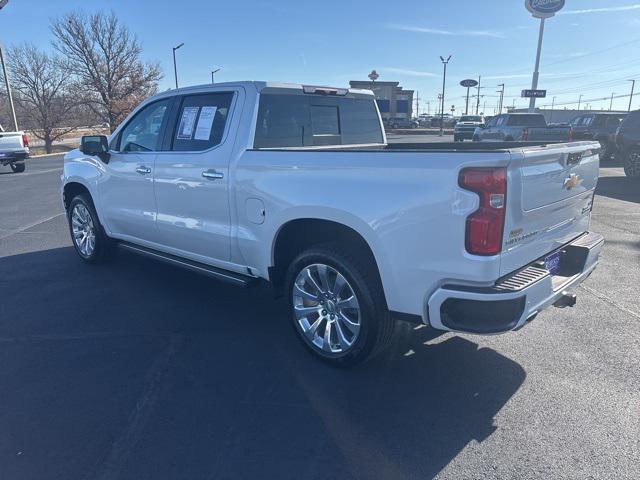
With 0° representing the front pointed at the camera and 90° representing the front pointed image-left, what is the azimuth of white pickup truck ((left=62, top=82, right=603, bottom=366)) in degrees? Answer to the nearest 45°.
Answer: approximately 135°

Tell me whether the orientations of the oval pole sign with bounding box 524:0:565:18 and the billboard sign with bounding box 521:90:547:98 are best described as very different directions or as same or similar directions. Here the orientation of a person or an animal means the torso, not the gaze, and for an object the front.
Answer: same or similar directions

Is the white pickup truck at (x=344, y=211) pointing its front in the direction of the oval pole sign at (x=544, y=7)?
no

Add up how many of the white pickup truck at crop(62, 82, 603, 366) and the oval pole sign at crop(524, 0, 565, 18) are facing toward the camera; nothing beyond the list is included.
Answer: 1

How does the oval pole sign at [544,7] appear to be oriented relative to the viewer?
toward the camera

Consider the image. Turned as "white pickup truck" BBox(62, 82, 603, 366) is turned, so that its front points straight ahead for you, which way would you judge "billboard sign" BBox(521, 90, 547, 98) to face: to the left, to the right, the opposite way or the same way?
to the left

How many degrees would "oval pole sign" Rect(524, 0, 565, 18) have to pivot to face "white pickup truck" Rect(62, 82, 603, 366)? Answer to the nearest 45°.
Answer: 0° — it already faces it

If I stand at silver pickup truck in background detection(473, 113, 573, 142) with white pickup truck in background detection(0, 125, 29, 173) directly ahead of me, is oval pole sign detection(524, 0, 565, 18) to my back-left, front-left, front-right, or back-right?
back-right

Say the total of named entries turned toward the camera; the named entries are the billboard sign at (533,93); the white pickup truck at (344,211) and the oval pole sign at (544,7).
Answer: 2

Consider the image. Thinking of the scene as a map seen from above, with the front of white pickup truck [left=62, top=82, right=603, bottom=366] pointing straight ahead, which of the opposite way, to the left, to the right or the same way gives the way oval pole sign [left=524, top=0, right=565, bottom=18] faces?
to the left

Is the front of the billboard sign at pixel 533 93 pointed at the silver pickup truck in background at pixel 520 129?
yes

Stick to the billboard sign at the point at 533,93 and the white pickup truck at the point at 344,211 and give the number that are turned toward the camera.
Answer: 1

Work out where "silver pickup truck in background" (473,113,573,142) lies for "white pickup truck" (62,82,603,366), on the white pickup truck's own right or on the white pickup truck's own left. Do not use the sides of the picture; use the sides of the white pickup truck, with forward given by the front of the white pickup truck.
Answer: on the white pickup truck's own right

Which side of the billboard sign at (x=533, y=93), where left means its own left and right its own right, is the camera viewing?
front

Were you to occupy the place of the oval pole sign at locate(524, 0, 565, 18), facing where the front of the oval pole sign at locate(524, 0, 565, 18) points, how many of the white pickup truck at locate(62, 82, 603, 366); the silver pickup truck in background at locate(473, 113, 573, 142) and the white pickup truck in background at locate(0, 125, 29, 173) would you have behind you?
0

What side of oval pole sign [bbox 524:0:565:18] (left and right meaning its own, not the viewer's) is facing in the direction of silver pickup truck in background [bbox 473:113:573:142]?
front

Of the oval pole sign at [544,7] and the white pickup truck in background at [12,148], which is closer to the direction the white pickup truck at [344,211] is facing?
the white pickup truck in background
